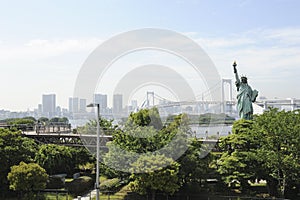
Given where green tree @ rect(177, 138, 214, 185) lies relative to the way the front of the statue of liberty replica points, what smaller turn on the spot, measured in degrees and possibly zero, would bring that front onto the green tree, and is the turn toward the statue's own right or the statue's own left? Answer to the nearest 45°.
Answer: approximately 45° to the statue's own right

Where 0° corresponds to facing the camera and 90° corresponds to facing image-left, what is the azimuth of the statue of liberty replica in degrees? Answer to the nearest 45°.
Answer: approximately 315°

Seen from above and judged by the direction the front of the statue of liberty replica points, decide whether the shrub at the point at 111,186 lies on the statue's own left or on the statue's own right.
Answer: on the statue's own right

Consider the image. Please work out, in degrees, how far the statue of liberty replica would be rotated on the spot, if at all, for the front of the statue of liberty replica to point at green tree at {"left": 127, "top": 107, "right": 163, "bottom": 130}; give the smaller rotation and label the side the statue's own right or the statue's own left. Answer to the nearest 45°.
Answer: approximately 90° to the statue's own right

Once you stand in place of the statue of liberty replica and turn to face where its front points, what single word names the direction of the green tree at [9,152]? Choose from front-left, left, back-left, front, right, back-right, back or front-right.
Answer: right

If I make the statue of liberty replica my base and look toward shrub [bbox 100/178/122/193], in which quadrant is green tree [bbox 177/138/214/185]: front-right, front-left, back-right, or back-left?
front-left

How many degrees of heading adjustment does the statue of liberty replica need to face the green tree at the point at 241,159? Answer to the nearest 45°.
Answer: approximately 45° to its right

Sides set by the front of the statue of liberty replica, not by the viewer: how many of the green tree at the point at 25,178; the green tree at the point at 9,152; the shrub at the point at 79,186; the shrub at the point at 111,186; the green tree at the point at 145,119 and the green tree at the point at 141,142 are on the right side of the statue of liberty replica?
6

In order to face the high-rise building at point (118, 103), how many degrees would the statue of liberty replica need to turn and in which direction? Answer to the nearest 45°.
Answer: approximately 135° to its right

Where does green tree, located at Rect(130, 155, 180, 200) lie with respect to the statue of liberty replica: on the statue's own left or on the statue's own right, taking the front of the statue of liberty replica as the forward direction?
on the statue's own right

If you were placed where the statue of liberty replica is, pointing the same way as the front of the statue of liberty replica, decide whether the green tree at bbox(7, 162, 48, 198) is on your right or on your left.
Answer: on your right
